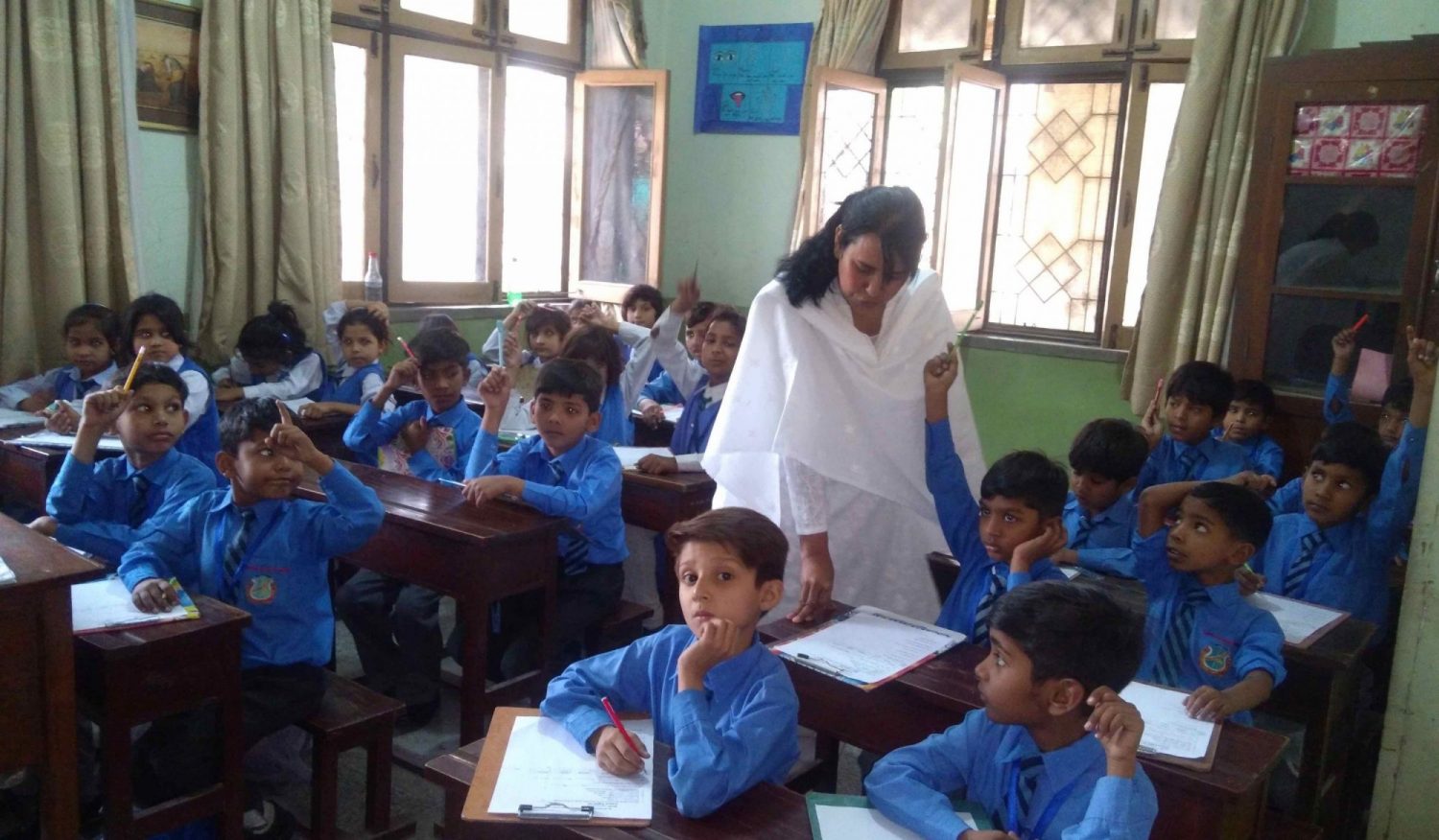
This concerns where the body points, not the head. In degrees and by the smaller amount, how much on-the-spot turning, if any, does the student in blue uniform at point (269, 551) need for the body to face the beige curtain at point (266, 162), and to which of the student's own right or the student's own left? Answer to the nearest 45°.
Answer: approximately 135° to the student's own right

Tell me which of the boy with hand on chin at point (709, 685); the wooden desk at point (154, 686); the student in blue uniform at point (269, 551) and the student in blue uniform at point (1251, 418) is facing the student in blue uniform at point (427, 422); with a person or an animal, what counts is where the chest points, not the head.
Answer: the student in blue uniform at point (1251, 418)

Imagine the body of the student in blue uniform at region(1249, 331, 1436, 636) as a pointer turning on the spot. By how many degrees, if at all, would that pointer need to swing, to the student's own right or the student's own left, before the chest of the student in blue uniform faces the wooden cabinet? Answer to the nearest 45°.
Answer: approximately 135° to the student's own right

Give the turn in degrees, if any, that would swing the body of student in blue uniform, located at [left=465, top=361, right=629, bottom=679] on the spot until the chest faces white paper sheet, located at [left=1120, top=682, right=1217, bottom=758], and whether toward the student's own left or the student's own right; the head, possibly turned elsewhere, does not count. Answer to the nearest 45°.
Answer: approximately 90° to the student's own left

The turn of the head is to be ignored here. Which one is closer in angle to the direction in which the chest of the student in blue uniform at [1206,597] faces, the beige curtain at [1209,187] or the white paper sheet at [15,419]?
the white paper sheet

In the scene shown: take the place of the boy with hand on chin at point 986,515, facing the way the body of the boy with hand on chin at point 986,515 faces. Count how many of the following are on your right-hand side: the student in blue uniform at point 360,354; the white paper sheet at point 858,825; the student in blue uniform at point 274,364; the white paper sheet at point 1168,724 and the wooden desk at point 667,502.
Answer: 3

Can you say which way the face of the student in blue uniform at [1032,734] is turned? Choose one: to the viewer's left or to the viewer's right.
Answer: to the viewer's left

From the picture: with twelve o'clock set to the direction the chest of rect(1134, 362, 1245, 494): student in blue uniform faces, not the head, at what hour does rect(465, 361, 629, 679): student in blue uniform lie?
rect(465, 361, 629, 679): student in blue uniform is roughly at 12 o'clock from rect(1134, 362, 1245, 494): student in blue uniform.
